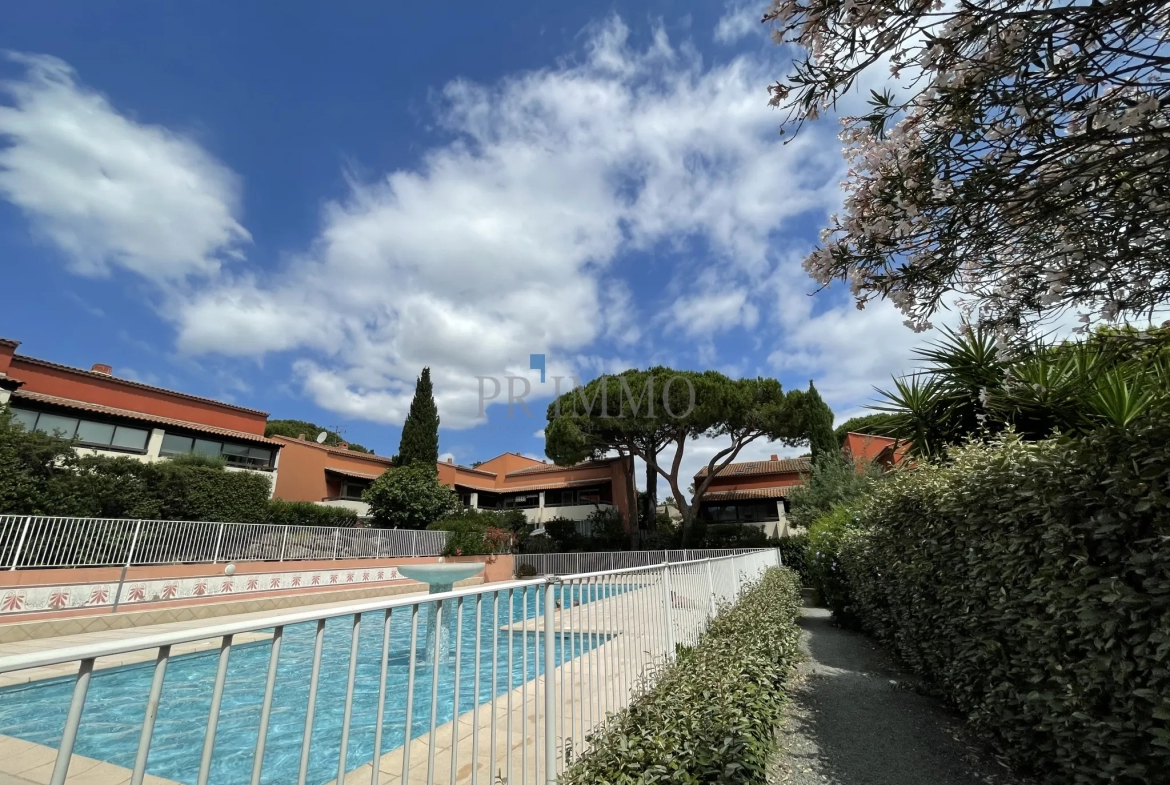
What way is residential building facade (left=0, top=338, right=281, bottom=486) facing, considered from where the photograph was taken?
facing the viewer and to the right of the viewer

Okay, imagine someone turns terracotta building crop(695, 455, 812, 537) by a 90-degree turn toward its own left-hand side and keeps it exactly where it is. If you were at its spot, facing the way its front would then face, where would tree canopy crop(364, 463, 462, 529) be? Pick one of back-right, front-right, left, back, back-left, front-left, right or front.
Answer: back-right

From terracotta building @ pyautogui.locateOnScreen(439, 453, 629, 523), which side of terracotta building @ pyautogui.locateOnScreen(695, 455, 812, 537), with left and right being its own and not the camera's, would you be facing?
right

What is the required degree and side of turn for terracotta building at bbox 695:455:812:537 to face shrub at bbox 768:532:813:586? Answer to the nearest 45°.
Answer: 0° — it already faces it

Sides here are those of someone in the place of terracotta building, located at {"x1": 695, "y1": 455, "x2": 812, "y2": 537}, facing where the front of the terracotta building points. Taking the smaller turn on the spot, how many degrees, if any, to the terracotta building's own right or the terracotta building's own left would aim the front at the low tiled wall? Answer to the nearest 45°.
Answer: approximately 45° to the terracotta building's own right

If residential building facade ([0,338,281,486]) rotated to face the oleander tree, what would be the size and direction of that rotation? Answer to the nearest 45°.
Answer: approximately 45° to its right

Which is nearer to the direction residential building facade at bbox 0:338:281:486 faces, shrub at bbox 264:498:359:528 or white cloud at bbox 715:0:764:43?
the shrub

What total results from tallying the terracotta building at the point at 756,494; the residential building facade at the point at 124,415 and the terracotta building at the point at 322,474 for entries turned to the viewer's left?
0

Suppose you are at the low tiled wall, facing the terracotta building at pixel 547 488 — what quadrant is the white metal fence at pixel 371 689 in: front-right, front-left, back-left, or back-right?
back-right

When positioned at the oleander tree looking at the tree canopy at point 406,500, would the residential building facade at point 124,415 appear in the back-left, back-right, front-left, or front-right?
front-left

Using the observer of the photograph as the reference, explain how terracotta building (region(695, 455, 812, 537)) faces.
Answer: facing the viewer

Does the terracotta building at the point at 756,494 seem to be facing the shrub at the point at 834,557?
yes
